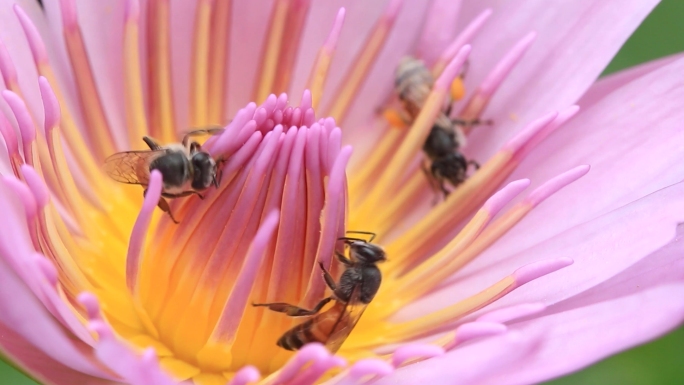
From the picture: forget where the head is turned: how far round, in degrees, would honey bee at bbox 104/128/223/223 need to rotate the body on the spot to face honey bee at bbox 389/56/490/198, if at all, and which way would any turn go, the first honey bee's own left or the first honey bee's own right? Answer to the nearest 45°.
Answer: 0° — it already faces it

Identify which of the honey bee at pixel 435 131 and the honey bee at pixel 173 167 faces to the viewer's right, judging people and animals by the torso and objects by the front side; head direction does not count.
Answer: the honey bee at pixel 173 167

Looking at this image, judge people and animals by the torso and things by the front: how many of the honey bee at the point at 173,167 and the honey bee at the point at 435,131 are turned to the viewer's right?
1

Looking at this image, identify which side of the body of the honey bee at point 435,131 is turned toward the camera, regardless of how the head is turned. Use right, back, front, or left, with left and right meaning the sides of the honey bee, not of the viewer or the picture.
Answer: front

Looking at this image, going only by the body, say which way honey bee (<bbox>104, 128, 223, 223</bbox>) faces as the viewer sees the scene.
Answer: to the viewer's right

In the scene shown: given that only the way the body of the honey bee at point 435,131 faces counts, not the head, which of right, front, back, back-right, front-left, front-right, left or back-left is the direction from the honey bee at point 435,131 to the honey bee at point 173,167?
front-right
